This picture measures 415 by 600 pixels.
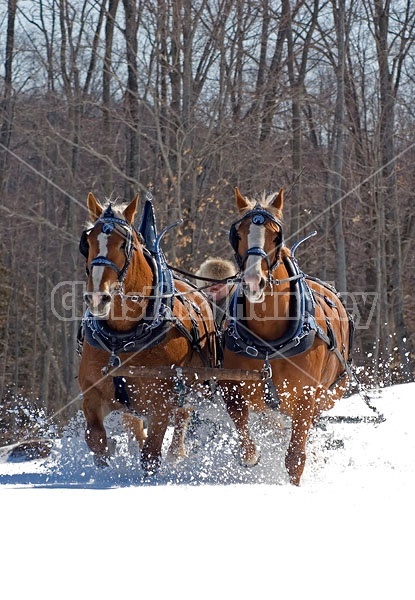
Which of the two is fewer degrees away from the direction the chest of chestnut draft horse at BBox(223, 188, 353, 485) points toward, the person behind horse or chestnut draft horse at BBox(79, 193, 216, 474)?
the chestnut draft horse

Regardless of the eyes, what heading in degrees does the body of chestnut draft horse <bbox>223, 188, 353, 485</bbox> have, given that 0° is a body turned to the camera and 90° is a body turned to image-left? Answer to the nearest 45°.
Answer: approximately 45°

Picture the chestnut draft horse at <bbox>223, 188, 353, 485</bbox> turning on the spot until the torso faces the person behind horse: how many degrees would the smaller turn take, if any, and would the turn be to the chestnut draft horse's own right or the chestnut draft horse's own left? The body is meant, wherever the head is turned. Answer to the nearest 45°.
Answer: approximately 135° to the chestnut draft horse's own right

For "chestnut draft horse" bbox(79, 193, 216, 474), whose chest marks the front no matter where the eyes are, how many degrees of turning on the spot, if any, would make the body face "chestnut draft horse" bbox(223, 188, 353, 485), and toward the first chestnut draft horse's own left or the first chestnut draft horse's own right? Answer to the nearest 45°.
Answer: approximately 135° to the first chestnut draft horse's own left
